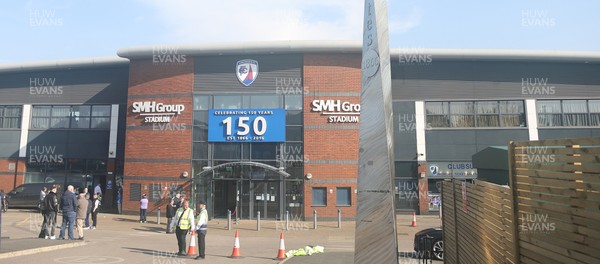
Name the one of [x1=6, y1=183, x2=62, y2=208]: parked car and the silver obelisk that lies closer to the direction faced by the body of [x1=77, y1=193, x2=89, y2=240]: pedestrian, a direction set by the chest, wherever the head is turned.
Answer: the parked car

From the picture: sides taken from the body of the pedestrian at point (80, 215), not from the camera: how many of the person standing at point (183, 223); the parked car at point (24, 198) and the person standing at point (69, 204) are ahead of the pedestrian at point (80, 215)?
2

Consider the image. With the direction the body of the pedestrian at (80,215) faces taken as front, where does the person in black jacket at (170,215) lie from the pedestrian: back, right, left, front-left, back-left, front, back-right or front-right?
front-right

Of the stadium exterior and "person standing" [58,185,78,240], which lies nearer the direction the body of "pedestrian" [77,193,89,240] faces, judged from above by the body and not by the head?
the stadium exterior

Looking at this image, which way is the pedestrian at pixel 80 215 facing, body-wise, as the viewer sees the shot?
away from the camera

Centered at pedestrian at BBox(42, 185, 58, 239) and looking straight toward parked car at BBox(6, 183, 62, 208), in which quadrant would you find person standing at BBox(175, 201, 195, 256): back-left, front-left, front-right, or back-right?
back-right

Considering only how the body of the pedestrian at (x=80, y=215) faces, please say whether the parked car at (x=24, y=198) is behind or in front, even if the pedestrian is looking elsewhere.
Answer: in front

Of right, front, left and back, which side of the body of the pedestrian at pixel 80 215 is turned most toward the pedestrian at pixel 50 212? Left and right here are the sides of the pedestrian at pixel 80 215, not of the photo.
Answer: left

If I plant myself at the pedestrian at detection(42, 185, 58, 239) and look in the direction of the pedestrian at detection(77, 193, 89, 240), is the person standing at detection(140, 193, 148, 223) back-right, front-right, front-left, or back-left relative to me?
front-left

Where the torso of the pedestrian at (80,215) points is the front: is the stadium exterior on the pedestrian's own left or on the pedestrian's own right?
on the pedestrian's own right
